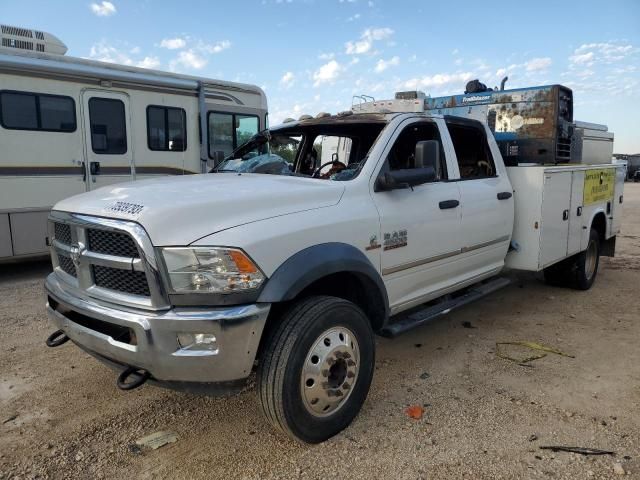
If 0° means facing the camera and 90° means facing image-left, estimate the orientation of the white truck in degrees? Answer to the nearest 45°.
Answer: approximately 45°

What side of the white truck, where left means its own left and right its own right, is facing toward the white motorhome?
right
